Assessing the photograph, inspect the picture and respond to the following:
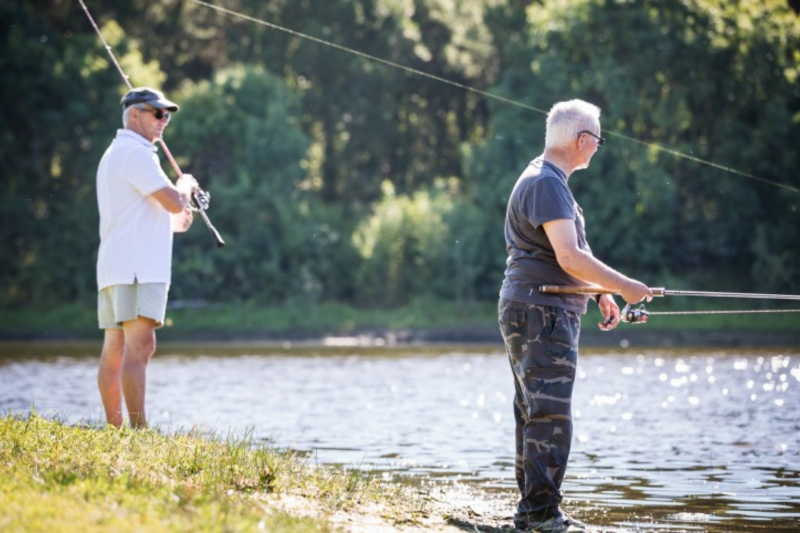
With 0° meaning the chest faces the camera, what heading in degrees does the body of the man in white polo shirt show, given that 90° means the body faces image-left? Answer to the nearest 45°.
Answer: approximately 270°

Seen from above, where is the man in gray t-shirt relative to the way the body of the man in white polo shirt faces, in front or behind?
in front
